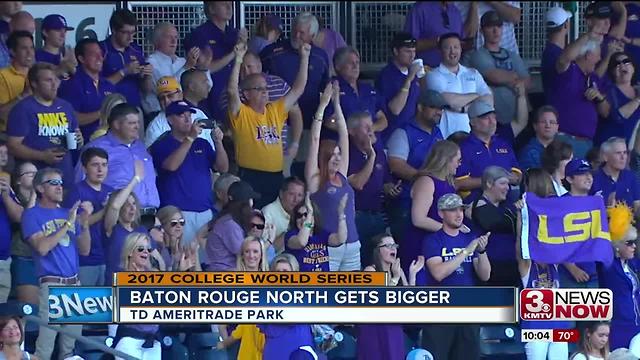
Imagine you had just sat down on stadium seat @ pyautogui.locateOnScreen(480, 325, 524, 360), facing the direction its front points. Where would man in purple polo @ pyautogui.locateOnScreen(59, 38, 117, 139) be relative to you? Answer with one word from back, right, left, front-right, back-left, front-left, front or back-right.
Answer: back-right

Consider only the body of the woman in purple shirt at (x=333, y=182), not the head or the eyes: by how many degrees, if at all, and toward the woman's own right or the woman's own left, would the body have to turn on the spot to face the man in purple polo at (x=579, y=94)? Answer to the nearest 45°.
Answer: approximately 90° to the woman's own left

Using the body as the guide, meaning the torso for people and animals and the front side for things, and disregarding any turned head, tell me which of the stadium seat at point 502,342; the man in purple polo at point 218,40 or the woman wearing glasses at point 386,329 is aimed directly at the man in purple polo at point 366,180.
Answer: the man in purple polo at point 218,40

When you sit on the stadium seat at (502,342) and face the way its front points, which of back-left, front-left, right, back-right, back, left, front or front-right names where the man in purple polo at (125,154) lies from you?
back-right

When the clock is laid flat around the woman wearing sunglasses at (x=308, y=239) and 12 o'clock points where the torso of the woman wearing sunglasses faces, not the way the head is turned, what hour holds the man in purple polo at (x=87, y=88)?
The man in purple polo is roughly at 4 o'clock from the woman wearing sunglasses.

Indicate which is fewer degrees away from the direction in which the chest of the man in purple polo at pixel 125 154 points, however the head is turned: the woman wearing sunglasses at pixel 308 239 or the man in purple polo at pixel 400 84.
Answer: the woman wearing sunglasses
